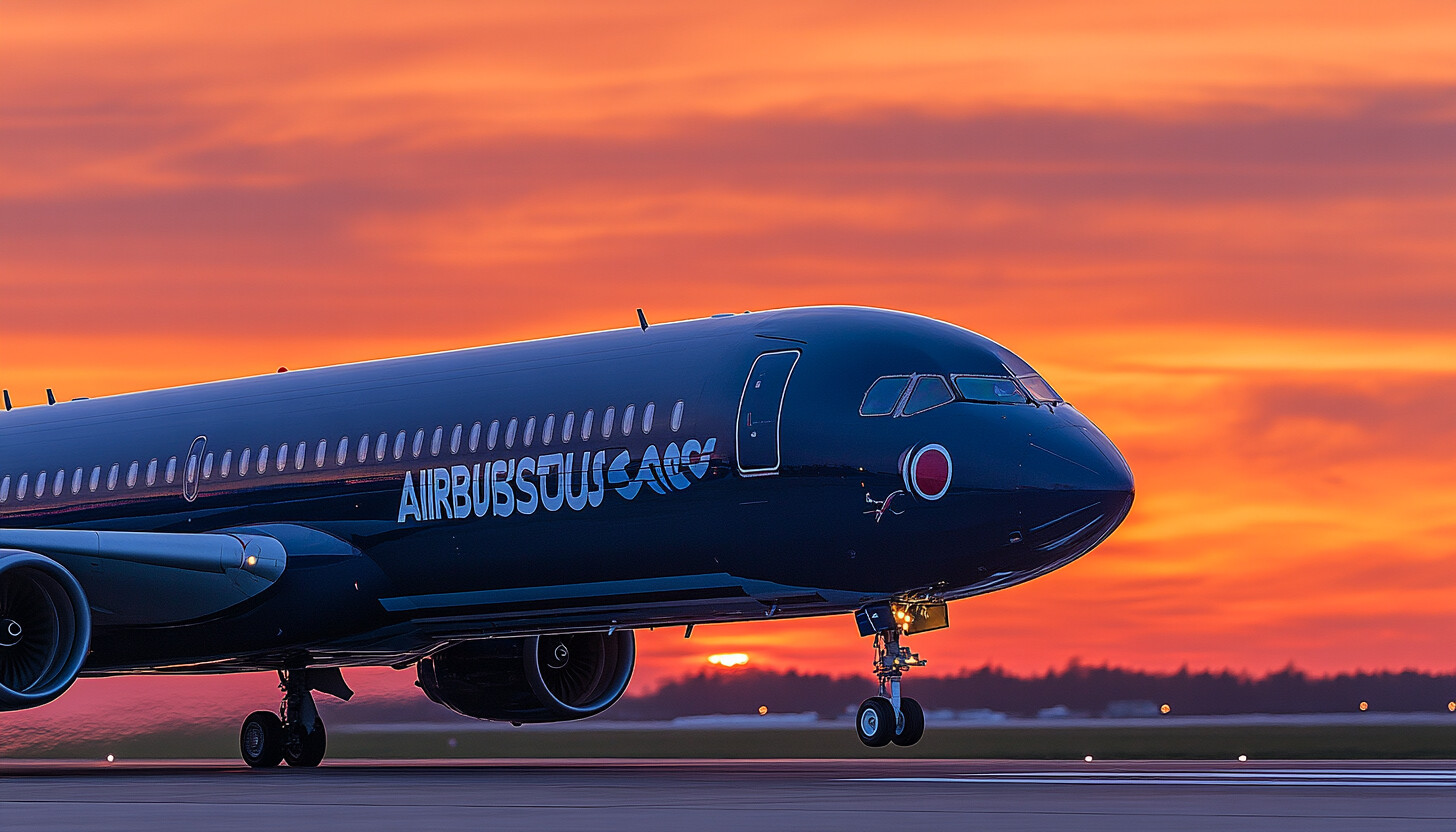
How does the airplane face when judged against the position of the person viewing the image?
facing the viewer and to the right of the viewer
